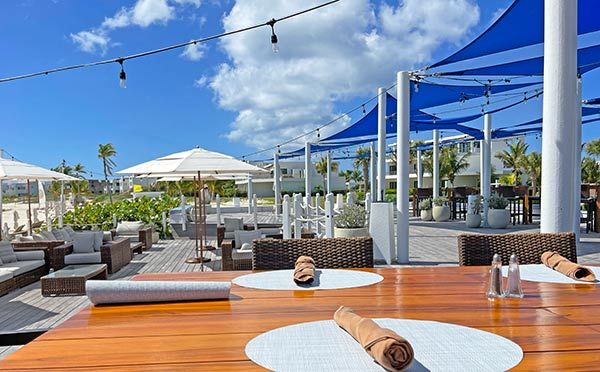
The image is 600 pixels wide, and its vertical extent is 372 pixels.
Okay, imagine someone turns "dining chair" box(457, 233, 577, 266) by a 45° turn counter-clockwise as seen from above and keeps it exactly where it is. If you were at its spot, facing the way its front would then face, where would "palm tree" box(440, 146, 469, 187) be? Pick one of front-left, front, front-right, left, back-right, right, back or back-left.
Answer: back-left

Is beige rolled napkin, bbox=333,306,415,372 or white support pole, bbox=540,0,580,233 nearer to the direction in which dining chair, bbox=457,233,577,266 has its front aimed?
the beige rolled napkin

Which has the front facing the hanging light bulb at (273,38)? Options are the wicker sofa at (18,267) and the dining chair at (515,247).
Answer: the wicker sofa

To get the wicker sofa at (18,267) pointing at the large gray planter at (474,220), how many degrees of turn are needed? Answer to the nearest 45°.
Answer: approximately 45° to its left

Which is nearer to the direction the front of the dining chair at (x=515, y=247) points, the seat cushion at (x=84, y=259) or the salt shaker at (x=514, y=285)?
the salt shaker

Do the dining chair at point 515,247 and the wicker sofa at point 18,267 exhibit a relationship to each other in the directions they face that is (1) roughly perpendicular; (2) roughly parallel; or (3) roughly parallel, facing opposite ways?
roughly perpendicular

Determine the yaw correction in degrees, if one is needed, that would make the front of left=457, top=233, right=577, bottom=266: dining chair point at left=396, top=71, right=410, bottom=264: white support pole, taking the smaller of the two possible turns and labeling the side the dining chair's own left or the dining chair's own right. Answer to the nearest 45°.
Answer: approximately 180°

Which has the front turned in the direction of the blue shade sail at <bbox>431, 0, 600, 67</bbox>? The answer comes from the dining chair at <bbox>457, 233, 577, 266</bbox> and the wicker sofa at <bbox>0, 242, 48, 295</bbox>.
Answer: the wicker sofa

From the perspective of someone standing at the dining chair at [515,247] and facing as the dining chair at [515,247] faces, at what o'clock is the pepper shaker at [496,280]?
The pepper shaker is roughly at 12 o'clock from the dining chair.

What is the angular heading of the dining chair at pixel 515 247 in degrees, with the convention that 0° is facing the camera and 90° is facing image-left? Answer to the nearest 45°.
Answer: approximately 0°
